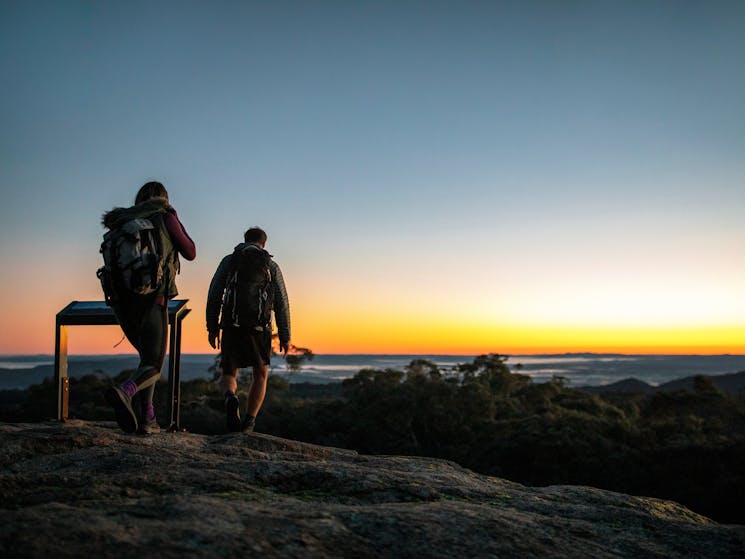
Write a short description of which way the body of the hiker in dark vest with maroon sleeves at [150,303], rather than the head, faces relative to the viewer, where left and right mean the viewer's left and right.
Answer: facing away from the viewer and to the right of the viewer

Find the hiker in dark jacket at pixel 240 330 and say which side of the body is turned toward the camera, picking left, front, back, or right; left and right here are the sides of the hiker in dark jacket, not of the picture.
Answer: back

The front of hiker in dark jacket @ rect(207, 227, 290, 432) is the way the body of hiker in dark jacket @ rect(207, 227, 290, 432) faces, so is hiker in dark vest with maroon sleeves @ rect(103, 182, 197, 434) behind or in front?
behind
